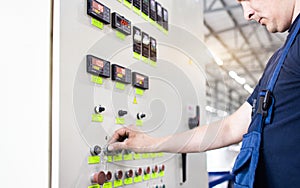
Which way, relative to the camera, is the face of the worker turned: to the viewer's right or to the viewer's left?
to the viewer's left

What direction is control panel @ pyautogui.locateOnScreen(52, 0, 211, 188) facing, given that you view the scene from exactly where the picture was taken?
facing the viewer and to the right of the viewer

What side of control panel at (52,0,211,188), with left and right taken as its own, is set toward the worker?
front
